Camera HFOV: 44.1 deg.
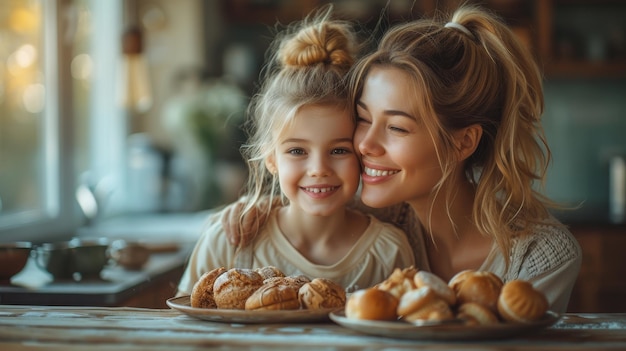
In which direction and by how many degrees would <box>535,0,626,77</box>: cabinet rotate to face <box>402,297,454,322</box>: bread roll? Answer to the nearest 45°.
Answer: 0° — it already faces it

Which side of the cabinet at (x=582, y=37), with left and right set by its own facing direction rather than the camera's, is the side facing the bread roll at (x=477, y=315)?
front

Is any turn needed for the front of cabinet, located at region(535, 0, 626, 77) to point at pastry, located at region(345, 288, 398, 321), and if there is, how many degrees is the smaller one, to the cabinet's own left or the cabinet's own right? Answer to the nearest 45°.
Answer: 0° — it already faces it

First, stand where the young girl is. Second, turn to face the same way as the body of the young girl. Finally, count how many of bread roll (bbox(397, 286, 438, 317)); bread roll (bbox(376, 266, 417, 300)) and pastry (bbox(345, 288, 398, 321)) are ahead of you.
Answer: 3

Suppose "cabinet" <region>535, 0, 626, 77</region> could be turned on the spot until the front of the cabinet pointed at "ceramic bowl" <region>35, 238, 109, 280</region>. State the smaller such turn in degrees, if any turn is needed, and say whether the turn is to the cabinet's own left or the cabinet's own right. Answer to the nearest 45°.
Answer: approximately 45° to the cabinet's own right

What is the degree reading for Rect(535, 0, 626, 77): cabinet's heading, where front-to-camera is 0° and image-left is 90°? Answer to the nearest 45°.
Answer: approximately 0°

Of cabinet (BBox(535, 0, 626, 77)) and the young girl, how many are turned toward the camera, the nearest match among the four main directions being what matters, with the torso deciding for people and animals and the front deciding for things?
2

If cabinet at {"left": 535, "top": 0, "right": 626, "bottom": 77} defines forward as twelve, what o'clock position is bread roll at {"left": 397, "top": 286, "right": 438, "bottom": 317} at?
The bread roll is roughly at 12 o'clock from the cabinet.

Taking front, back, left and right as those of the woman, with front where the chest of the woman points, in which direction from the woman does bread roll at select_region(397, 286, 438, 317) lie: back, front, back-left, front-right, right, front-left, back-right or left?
front-left
